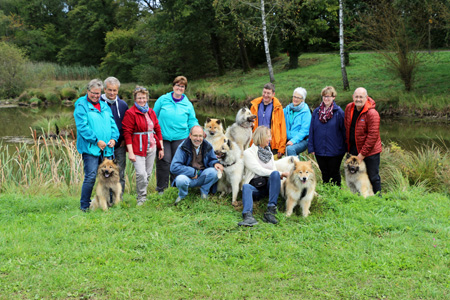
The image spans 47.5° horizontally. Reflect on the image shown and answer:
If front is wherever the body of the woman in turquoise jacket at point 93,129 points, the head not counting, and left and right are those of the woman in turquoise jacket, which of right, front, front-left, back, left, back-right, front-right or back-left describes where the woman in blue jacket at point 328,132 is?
front-left

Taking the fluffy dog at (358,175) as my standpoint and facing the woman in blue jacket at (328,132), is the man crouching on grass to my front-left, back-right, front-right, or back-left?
front-left

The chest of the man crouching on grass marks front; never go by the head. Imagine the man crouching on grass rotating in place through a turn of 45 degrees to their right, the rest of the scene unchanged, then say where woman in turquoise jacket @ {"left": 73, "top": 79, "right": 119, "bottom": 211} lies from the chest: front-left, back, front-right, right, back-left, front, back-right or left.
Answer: front-right

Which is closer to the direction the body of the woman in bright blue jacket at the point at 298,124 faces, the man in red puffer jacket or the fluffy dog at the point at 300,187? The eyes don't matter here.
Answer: the fluffy dog

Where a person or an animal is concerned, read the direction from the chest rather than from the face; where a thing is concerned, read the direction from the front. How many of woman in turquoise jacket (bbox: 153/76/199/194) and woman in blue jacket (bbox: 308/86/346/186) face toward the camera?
2

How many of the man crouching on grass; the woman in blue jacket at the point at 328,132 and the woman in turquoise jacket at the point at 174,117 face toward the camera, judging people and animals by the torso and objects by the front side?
3

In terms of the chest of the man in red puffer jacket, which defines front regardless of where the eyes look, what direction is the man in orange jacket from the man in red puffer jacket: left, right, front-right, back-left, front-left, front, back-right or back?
front-right

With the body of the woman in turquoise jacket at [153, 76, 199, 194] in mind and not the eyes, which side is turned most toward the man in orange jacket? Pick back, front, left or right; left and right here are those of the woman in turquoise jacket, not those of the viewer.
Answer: left

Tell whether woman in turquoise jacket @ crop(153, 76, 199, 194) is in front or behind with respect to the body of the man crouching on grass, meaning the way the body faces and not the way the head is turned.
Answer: behind

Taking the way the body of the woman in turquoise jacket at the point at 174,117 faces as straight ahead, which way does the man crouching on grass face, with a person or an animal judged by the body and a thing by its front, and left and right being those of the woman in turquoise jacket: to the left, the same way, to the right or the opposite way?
the same way

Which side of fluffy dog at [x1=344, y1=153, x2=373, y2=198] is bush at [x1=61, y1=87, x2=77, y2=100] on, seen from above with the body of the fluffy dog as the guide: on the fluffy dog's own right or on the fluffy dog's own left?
on the fluffy dog's own right

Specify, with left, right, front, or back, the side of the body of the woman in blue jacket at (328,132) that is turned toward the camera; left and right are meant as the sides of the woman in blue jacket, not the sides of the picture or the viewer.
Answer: front

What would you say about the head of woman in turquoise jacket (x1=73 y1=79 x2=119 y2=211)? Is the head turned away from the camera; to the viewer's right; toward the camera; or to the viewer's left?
toward the camera

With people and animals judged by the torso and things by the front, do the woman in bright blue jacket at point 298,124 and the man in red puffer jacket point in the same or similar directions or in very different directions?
same or similar directions

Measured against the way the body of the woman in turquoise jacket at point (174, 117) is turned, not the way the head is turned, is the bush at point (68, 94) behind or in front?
behind

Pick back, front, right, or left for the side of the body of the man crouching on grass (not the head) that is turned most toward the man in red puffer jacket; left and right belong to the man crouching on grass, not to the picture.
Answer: left
